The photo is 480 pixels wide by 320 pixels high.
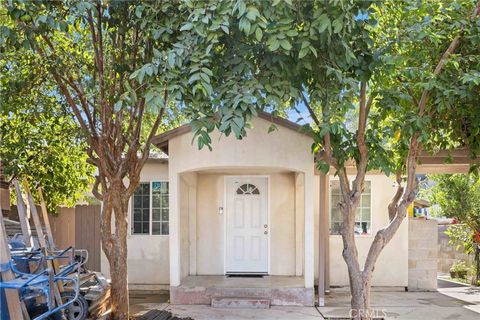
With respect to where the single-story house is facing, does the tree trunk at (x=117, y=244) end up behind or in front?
in front

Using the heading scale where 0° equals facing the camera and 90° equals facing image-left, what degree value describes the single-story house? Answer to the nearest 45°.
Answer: approximately 0°
